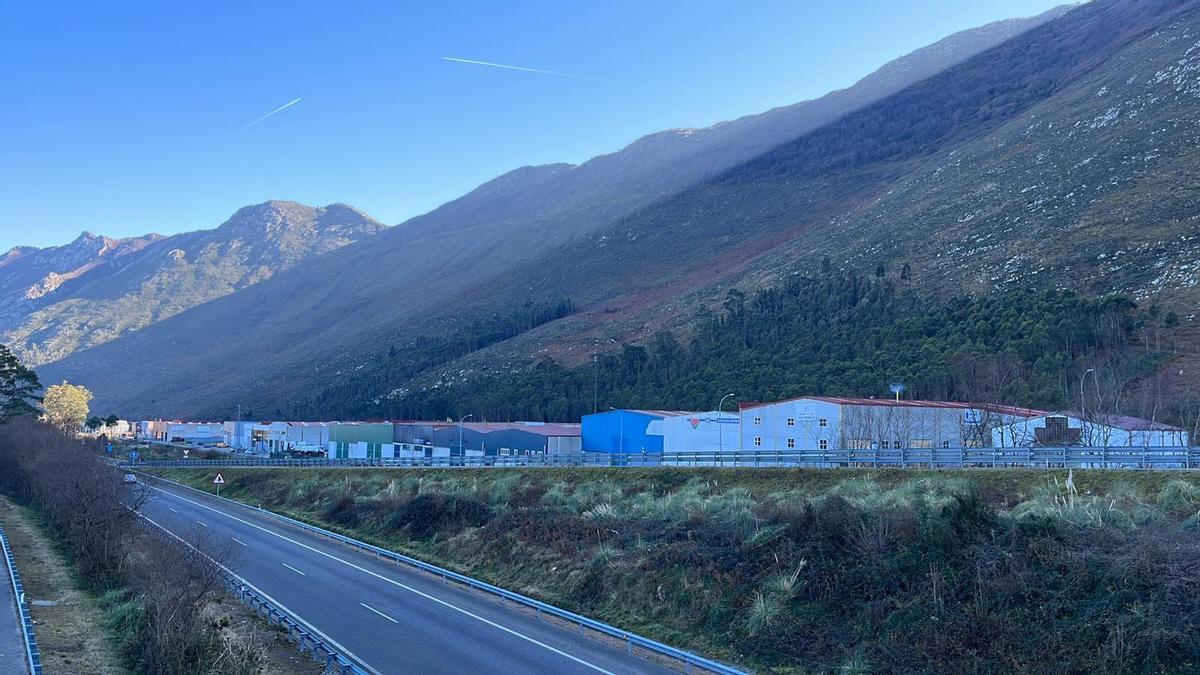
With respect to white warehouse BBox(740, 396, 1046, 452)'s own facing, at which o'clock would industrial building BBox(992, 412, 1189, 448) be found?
The industrial building is roughly at 8 o'clock from the white warehouse.

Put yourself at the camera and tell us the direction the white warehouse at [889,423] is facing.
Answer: facing the viewer and to the left of the viewer

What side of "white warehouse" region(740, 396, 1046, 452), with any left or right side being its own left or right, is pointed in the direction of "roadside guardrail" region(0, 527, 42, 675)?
front

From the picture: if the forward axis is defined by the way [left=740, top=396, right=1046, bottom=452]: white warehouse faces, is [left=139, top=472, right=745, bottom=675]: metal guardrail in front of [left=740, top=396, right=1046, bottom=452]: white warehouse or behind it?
in front

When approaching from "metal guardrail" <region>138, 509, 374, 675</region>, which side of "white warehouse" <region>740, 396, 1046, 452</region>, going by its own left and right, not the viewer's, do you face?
front
